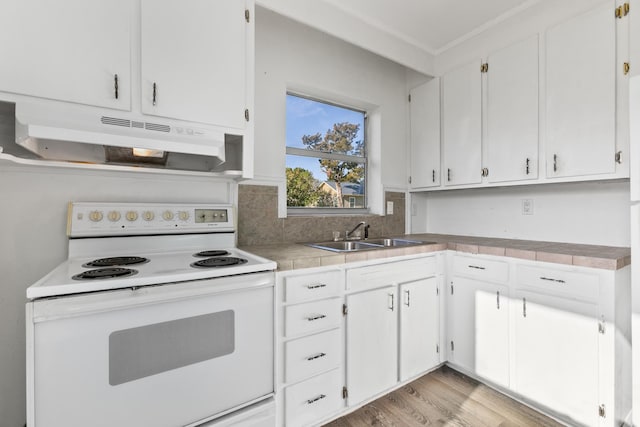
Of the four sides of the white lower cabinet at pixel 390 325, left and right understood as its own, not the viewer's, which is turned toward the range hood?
right

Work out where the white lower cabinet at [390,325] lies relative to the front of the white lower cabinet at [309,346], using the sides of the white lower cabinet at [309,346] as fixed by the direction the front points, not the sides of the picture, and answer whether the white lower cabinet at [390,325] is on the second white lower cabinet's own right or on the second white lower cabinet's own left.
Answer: on the second white lower cabinet's own left

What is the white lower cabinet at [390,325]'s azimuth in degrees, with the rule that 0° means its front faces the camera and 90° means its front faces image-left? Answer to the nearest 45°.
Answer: approximately 315°

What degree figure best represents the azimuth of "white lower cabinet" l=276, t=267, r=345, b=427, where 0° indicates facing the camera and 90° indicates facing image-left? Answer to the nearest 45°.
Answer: approximately 315°

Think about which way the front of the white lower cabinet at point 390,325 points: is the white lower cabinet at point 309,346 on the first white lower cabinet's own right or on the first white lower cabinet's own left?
on the first white lower cabinet's own right

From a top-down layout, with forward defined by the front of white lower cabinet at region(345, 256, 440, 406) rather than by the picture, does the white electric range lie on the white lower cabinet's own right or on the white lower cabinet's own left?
on the white lower cabinet's own right
